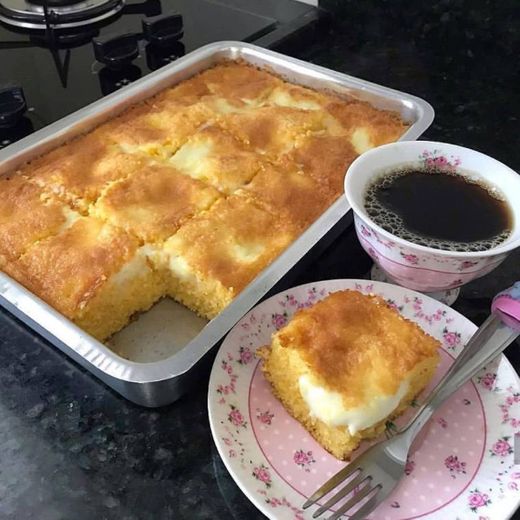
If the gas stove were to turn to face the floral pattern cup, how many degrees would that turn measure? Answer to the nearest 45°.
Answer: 0° — it already faces it

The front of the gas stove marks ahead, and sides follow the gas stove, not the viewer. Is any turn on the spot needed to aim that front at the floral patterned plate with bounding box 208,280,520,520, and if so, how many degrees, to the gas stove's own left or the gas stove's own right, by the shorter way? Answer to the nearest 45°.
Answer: approximately 45° to the gas stove's own right

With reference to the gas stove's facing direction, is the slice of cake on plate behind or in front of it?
in front

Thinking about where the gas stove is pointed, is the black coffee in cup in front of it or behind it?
in front

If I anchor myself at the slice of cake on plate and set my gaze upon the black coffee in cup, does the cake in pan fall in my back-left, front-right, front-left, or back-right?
front-left

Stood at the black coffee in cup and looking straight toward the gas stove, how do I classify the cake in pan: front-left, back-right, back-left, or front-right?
front-left

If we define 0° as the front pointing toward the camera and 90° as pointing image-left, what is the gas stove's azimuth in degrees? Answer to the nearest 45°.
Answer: approximately 315°
